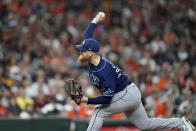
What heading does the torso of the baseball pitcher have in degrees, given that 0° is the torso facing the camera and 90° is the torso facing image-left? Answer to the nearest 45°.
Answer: approximately 90°
